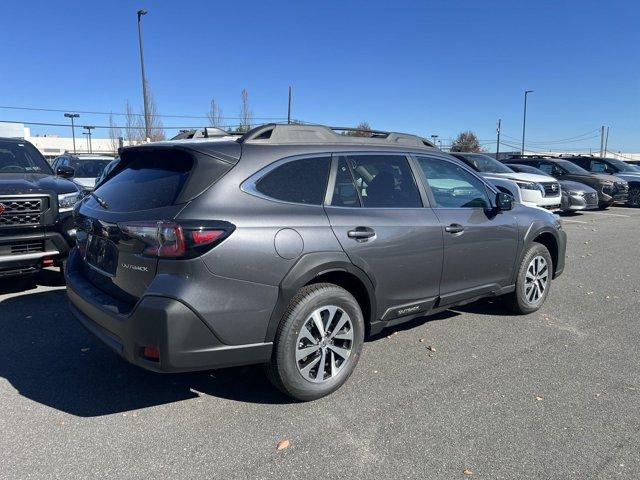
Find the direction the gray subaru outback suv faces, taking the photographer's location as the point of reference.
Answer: facing away from the viewer and to the right of the viewer

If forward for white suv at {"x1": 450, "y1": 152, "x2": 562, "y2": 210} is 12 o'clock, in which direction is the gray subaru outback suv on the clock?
The gray subaru outback suv is roughly at 2 o'clock from the white suv.

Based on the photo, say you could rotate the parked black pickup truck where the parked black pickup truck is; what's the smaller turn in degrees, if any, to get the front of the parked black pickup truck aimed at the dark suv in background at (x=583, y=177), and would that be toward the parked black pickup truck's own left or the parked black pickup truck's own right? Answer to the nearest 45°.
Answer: approximately 90° to the parked black pickup truck's own left

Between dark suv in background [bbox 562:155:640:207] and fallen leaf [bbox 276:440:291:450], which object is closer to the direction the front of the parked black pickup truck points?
the fallen leaf

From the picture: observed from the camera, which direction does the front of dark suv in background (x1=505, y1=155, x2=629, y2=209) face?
facing the viewer and to the right of the viewer

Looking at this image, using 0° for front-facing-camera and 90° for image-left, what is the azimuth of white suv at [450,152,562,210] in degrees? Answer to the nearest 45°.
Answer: approximately 315°

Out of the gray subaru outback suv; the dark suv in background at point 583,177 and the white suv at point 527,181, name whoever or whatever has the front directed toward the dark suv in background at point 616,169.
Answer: the gray subaru outback suv

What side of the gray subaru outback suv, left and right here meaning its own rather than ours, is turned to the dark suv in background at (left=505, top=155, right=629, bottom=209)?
front

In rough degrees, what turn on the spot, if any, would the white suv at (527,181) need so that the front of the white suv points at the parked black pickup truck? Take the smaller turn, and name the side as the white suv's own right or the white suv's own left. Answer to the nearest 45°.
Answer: approximately 90° to the white suv's own right

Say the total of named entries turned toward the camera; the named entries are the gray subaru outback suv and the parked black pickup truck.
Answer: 1

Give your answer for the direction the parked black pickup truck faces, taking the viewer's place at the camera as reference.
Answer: facing the viewer
